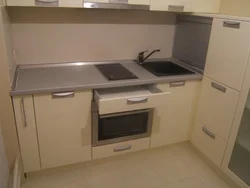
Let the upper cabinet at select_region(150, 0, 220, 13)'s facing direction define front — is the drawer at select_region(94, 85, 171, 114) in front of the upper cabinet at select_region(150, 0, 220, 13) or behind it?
in front

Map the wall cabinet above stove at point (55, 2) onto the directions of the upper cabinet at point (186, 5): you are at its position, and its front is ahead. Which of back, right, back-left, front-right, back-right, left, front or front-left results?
front-right

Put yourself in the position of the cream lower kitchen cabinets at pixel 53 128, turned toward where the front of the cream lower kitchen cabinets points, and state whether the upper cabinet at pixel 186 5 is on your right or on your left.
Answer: on your left

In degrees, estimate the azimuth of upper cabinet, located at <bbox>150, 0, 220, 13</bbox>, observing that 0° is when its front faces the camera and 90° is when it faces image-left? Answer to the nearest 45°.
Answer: approximately 0°

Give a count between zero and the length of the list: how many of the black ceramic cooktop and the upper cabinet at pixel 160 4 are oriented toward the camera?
2

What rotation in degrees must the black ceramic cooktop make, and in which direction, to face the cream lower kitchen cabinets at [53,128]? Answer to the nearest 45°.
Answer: approximately 45° to its right

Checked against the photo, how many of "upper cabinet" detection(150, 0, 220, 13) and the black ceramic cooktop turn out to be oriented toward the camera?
2

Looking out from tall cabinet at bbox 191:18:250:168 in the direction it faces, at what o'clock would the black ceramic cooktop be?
The black ceramic cooktop is roughly at 1 o'clock from the tall cabinet.
